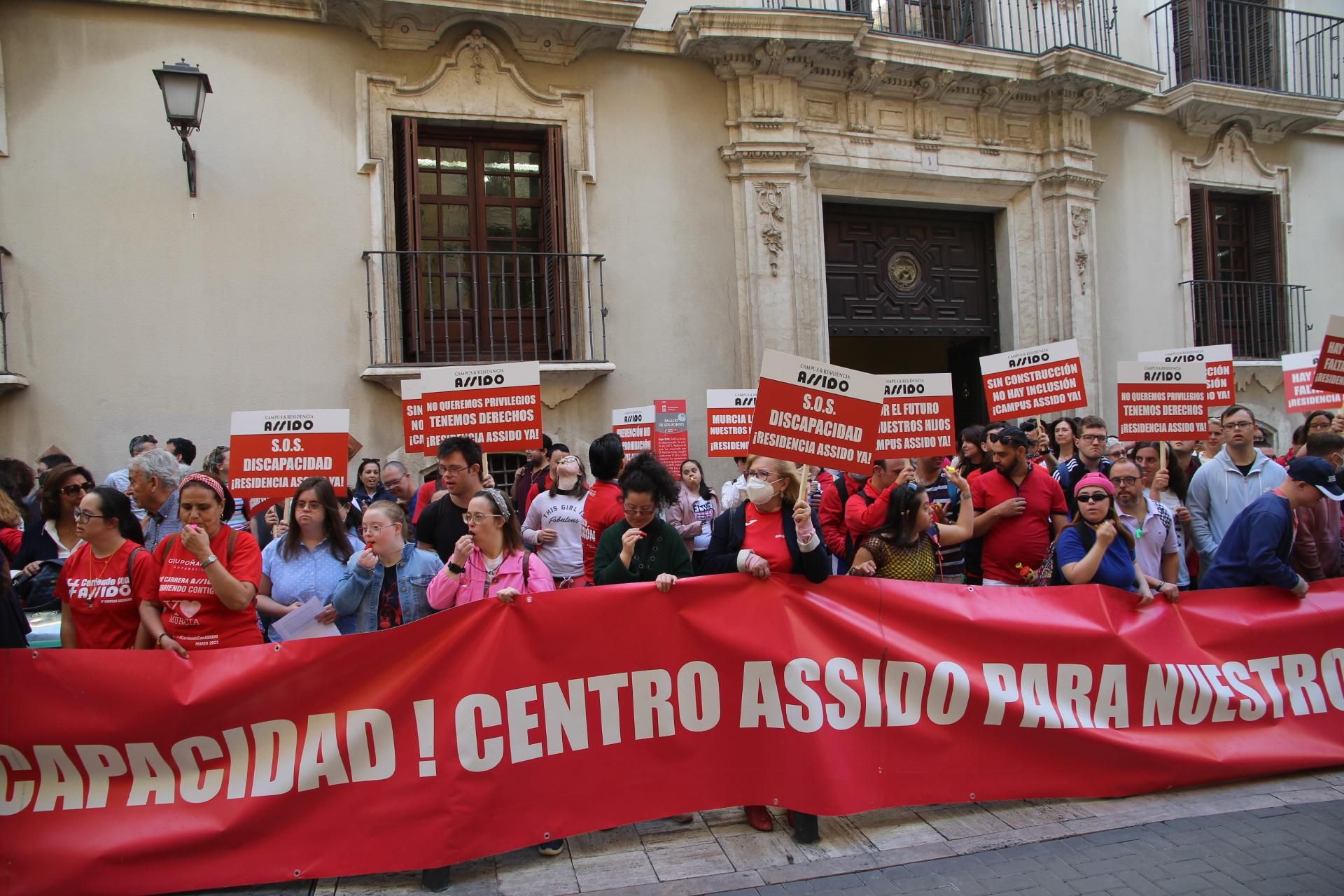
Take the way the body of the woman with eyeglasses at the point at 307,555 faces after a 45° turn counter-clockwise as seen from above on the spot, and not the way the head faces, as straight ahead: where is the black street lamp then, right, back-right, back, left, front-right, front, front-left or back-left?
back-left

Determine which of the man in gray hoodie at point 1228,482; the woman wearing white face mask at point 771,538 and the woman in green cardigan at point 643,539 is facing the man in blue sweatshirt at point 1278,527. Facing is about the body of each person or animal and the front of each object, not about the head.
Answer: the man in gray hoodie

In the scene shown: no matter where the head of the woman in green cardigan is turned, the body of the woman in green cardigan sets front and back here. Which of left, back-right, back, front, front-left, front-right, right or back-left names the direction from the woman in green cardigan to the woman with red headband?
right

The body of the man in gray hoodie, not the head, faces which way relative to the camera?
toward the camera

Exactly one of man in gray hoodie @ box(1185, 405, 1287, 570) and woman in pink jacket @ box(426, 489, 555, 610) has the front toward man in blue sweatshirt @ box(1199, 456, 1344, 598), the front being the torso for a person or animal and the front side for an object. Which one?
the man in gray hoodie

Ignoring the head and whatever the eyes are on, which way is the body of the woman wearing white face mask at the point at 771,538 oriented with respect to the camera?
toward the camera

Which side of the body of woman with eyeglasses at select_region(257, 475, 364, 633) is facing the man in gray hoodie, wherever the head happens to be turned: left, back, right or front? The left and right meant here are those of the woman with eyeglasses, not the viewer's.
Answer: left

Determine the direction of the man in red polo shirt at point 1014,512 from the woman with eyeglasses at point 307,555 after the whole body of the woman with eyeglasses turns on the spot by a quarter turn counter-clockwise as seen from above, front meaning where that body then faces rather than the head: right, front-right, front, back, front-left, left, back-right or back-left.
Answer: front

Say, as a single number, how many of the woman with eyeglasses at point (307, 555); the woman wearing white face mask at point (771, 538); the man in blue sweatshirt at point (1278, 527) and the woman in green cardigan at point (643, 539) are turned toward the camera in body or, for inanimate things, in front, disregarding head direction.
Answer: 3
